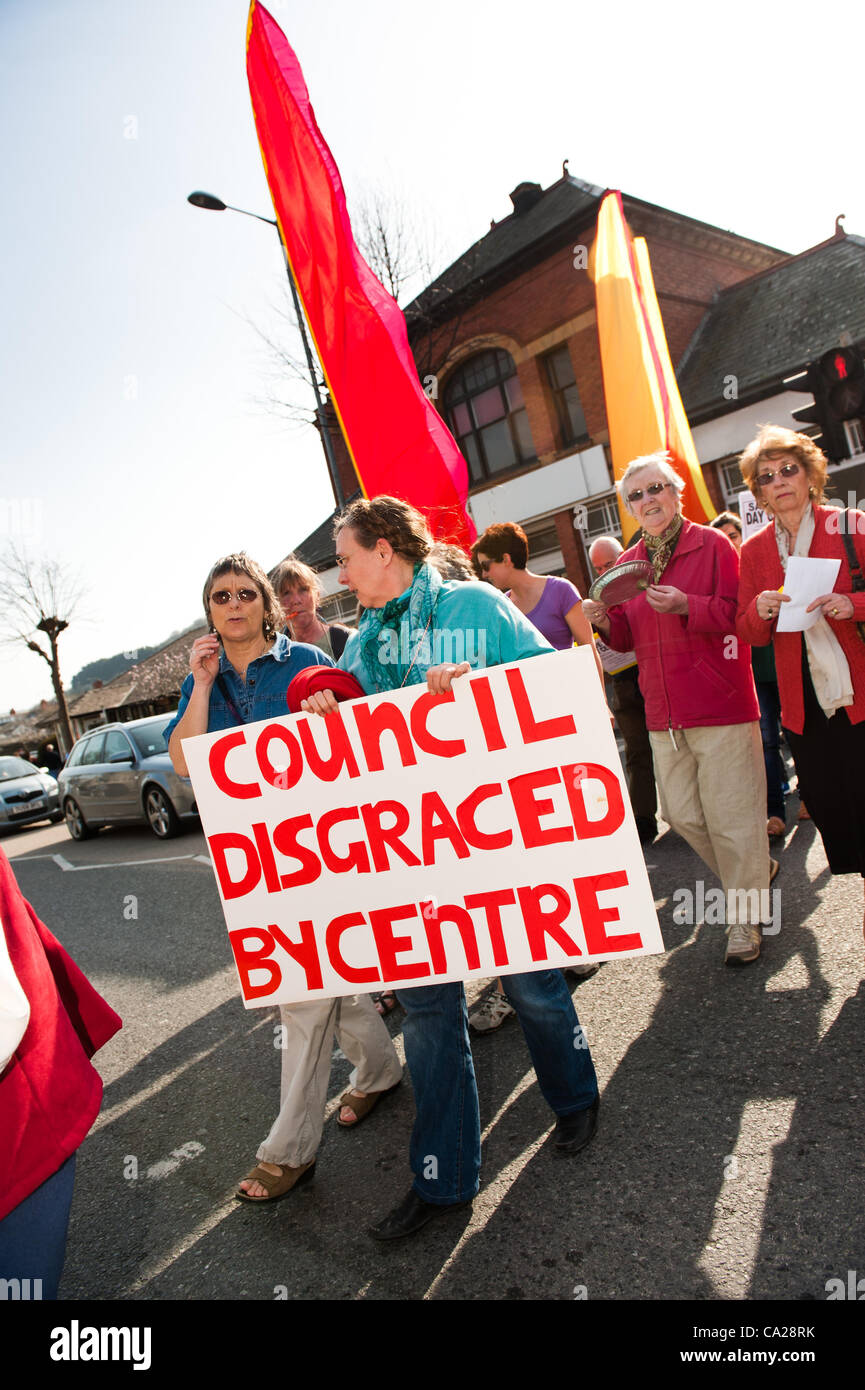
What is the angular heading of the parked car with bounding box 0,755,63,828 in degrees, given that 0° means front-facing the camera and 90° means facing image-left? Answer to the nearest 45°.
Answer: approximately 315°

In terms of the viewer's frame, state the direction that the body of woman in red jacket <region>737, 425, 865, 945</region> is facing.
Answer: toward the camera

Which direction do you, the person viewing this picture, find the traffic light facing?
facing the viewer

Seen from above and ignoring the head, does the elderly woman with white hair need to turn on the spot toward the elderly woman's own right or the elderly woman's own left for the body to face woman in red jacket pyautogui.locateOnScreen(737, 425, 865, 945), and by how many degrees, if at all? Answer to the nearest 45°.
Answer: approximately 90° to the elderly woman's own left

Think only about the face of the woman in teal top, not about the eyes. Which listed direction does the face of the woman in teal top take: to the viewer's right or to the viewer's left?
to the viewer's left

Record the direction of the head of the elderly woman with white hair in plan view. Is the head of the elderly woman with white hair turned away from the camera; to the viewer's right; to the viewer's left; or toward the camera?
toward the camera

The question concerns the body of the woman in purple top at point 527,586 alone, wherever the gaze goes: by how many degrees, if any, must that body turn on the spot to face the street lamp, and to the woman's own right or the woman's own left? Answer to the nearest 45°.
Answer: approximately 135° to the woman's own right

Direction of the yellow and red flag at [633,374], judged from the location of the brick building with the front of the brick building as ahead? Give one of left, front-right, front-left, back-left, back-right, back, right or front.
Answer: front-left

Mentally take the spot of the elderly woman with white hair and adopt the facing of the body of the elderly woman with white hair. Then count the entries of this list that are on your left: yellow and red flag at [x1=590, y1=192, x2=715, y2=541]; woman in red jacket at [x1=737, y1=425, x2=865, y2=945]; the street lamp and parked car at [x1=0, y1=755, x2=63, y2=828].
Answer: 1

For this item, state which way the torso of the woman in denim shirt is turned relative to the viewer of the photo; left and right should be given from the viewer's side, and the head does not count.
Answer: facing the viewer and to the left of the viewer

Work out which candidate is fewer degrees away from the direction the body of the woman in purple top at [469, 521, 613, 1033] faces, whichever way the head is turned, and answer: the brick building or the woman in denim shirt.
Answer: the woman in denim shirt

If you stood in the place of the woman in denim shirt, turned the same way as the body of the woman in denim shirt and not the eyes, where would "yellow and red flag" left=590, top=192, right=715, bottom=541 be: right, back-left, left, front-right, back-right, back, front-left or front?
back

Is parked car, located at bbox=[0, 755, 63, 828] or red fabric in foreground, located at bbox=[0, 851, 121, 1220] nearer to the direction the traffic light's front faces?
the red fabric in foreground

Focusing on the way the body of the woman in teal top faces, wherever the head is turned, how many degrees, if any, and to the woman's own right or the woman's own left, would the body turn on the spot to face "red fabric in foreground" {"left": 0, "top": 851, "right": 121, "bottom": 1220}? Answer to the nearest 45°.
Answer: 0° — they already face it

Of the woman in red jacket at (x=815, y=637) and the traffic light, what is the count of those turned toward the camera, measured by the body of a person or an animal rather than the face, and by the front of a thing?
2

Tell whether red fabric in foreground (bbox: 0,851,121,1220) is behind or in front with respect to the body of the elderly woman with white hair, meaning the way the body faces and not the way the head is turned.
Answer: in front

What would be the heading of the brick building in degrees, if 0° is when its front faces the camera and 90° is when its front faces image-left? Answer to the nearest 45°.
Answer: approximately 45°

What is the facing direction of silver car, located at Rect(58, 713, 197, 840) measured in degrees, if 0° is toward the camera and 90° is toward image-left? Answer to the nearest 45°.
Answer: approximately 315°
